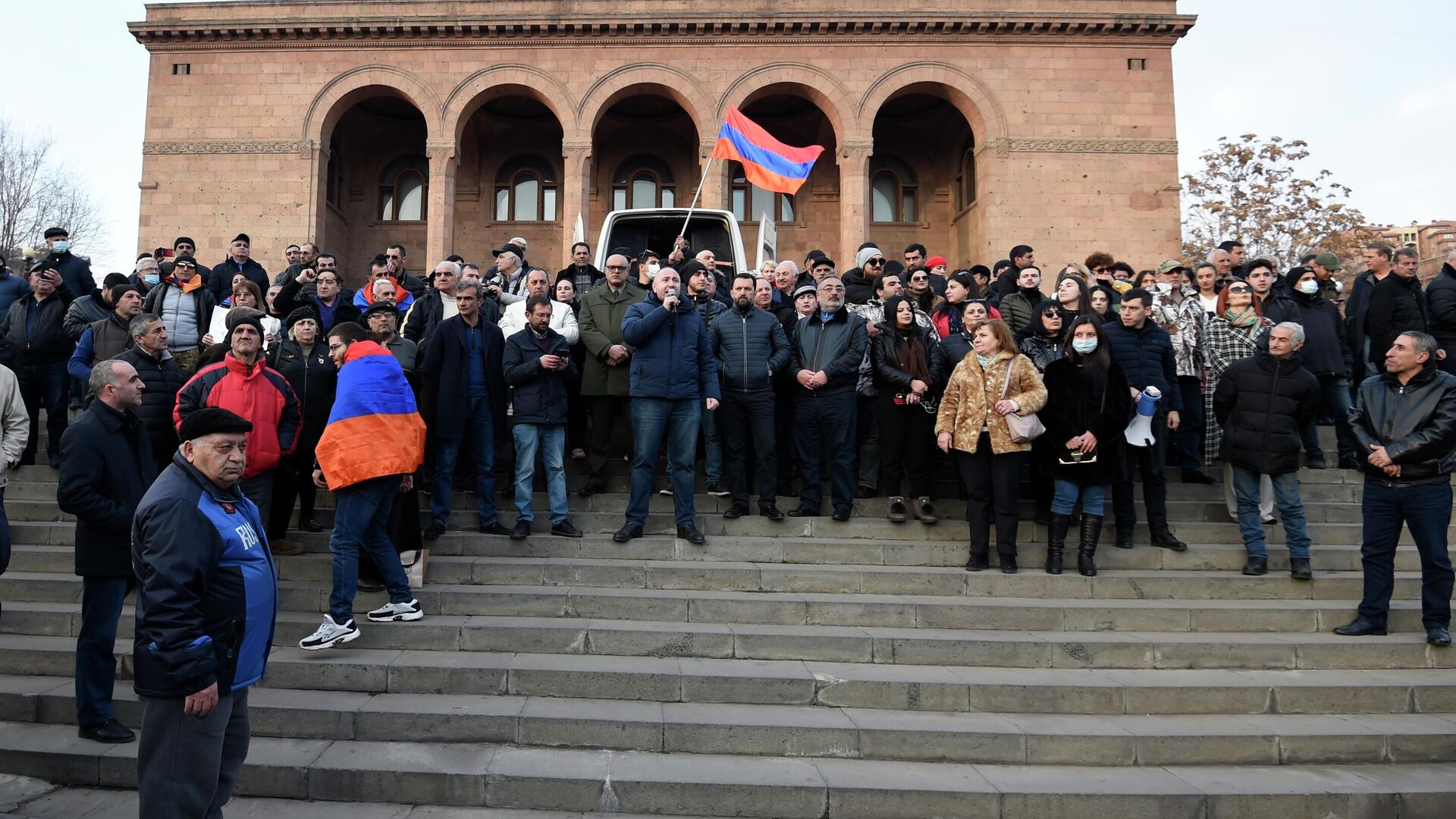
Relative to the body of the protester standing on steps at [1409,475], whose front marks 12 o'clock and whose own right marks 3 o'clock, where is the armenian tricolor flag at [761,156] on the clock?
The armenian tricolor flag is roughly at 2 o'clock from the protester standing on steps.

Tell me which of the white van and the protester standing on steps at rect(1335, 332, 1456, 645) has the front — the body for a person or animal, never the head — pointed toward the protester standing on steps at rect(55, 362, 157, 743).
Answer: the protester standing on steps at rect(1335, 332, 1456, 645)

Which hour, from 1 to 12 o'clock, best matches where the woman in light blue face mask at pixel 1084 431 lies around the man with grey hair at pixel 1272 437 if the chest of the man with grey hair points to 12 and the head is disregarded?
The woman in light blue face mask is roughly at 2 o'clock from the man with grey hair.

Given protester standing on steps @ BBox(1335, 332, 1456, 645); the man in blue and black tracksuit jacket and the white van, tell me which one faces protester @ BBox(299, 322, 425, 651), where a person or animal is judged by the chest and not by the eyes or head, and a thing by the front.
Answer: protester standing on steps @ BBox(1335, 332, 1456, 645)

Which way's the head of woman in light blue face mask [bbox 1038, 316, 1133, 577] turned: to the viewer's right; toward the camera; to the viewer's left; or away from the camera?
toward the camera

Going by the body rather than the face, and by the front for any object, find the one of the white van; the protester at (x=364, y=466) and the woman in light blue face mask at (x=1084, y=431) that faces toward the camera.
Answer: the woman in light blue face mask

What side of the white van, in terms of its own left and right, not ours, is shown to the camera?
back

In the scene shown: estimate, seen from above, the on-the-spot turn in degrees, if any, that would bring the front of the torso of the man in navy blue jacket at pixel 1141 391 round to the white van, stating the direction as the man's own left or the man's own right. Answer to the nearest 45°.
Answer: approximately 90° to the man's own right

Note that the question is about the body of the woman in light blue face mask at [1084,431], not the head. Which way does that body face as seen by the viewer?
toward the camera

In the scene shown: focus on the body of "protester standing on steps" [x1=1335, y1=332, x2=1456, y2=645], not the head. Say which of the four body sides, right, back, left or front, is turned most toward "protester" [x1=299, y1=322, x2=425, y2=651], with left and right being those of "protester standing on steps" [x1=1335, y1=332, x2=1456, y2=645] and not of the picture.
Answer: front

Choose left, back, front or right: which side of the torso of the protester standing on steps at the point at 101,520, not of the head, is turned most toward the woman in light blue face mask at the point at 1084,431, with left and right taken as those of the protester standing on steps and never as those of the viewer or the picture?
front

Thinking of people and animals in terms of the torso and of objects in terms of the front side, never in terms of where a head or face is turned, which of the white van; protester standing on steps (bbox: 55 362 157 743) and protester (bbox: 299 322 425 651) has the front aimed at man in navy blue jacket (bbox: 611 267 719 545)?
protester standing on steps (bbox: 55 362 157 743)

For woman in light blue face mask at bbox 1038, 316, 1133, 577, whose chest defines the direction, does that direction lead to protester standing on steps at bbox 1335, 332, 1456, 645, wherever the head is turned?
no

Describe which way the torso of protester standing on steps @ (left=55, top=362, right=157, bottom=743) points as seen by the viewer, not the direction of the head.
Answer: to the viewer's right

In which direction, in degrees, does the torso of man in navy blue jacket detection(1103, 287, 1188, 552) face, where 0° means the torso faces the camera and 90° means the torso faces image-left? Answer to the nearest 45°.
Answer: approximately 0°

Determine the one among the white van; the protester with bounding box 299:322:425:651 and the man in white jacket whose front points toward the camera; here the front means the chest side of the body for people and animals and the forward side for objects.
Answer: the man in white jacket

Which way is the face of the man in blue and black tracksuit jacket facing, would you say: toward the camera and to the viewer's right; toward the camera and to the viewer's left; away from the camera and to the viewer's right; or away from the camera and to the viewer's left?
toward the camera and to the viewer's right
